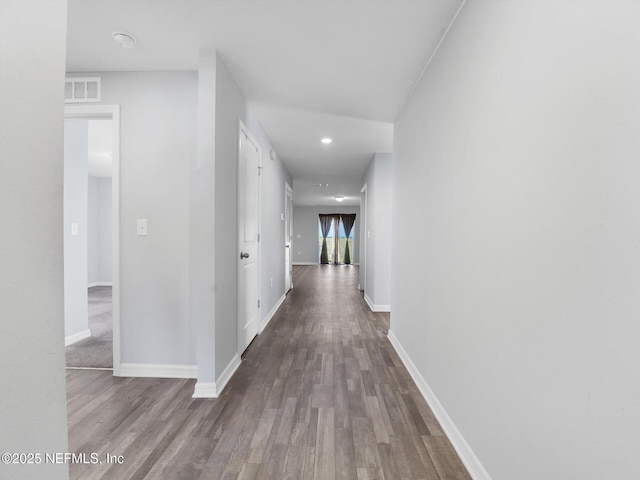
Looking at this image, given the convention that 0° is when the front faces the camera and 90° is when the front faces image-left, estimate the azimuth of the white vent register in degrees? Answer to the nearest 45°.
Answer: approximately 0°

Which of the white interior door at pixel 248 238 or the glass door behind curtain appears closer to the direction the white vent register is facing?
the white interior door

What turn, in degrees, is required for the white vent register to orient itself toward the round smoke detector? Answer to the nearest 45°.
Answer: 0° — it already faces it

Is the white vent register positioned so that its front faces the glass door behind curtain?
no

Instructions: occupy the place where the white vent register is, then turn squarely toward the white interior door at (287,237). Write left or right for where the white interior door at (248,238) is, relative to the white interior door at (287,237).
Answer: right

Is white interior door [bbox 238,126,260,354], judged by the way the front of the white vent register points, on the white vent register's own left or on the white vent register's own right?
on the white vent register's own left

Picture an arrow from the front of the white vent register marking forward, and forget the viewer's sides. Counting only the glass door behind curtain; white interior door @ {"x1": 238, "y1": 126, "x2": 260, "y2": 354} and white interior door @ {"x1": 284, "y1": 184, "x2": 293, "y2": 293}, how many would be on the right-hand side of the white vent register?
0

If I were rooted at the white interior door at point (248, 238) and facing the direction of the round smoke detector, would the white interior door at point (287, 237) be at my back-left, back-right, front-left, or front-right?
back-right

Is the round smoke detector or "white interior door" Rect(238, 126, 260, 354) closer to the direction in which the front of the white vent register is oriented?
the round smoke detector
